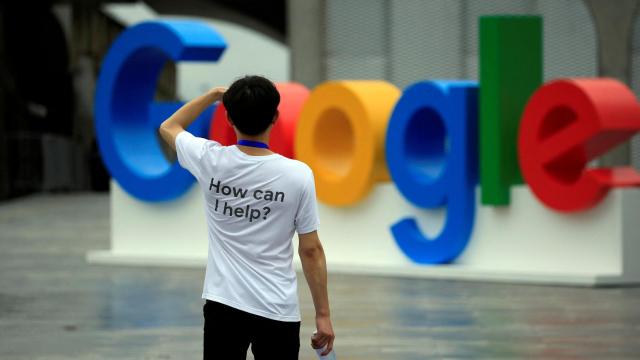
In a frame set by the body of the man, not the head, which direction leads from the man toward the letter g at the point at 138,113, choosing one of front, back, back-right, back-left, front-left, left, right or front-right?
front

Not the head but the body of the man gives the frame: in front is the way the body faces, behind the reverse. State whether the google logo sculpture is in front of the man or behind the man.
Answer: in front

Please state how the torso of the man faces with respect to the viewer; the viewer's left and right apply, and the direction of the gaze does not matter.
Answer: facing away from the viewer

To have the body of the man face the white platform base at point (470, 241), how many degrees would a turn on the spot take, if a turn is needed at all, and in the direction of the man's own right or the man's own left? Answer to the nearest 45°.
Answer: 0° — they already face it

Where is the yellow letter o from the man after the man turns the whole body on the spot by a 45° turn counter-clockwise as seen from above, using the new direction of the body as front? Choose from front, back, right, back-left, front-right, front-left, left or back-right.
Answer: front-right

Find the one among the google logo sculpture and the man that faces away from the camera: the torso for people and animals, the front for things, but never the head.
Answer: the man

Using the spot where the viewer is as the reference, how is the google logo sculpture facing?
facing the viewer and to the left of the viewer

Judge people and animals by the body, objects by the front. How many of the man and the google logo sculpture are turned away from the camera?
1

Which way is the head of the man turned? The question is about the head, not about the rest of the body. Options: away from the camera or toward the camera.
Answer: away from the camera
